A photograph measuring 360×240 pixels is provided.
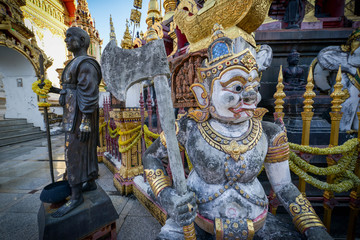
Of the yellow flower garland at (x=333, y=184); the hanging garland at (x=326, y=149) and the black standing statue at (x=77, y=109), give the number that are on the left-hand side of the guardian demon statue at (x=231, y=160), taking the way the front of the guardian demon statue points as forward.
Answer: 2

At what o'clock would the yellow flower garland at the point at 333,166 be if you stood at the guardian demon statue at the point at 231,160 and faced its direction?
The yellow flower garland is roughly at 9 o'clock from the guardian demon statue.

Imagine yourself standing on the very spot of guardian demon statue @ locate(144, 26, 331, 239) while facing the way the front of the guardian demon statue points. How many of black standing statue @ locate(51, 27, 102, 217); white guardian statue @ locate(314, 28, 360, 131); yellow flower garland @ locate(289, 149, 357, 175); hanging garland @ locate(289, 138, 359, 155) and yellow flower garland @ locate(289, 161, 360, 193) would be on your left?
4

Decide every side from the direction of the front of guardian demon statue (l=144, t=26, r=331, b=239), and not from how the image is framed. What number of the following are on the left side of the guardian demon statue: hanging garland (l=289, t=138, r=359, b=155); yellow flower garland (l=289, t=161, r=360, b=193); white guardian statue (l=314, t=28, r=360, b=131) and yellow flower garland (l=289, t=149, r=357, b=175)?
4

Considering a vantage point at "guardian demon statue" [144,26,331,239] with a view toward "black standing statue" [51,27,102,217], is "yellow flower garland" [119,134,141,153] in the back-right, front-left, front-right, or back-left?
front-right

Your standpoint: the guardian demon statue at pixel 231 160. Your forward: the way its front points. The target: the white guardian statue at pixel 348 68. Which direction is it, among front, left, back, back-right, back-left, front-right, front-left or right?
left

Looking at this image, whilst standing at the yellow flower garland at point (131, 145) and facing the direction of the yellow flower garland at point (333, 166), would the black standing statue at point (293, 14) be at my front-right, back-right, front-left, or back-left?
front-left

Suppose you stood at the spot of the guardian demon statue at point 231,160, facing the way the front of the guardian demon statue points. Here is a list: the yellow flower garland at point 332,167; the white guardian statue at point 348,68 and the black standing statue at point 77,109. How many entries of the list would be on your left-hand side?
2

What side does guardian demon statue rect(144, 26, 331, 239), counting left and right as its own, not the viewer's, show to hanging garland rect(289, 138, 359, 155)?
left

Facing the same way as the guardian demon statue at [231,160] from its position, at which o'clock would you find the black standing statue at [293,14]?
The black standing statue is roughly at 8 o'clock from the guardian demon statue.

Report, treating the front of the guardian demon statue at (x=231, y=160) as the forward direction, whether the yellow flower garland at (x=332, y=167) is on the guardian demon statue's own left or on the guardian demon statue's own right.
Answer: on the guardian demon statue's own left
